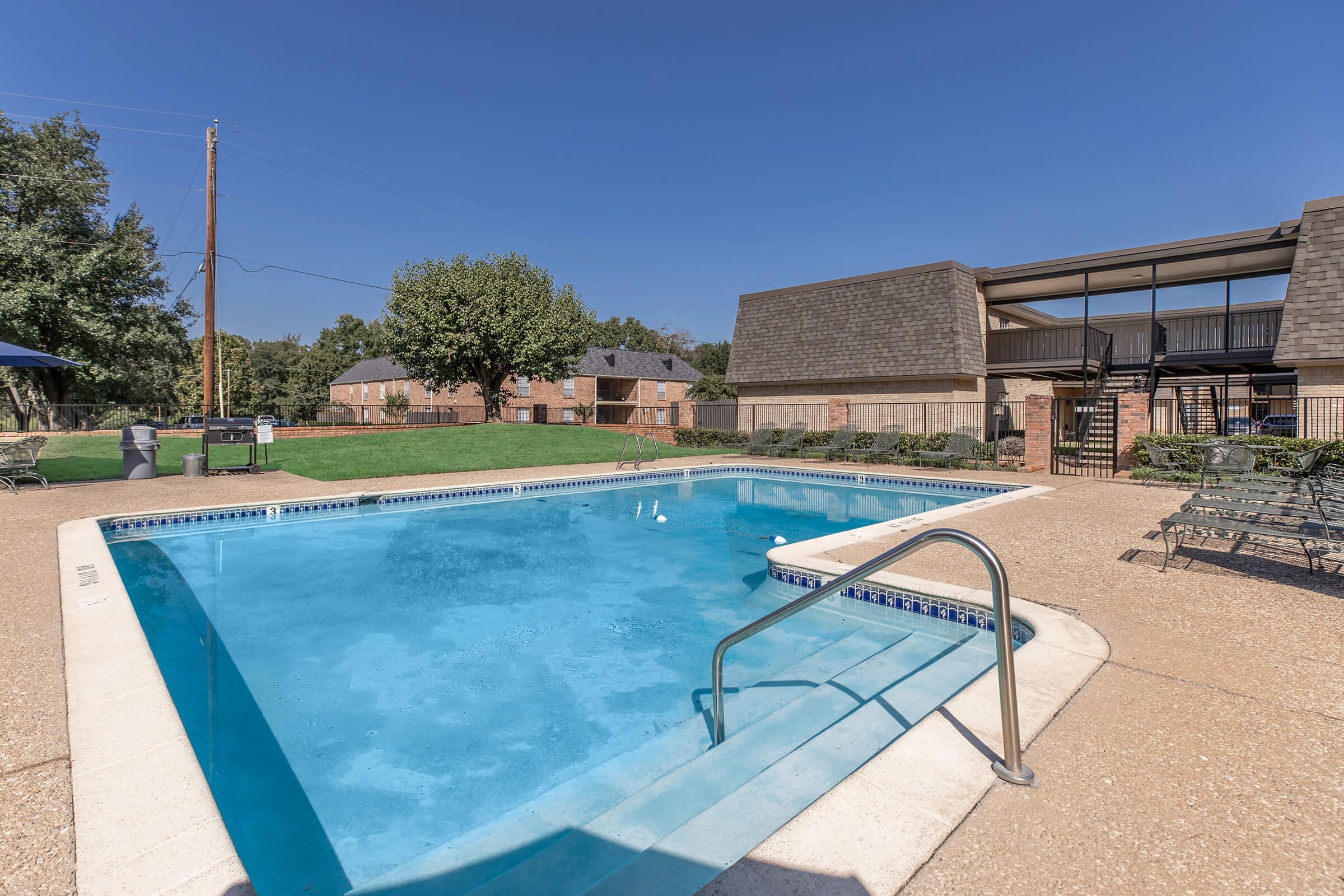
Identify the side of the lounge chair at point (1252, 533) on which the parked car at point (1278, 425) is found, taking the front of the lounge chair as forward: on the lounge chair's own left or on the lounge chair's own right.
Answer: on the lounge chair's own right

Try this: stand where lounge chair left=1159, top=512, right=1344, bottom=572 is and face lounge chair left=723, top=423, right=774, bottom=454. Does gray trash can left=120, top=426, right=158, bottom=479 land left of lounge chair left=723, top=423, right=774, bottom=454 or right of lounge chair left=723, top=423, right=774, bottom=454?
left

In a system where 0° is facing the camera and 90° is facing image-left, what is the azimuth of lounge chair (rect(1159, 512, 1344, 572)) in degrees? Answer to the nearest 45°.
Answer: approximately 90°

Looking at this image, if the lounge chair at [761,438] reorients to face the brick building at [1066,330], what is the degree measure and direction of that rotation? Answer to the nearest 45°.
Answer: approximately 180°

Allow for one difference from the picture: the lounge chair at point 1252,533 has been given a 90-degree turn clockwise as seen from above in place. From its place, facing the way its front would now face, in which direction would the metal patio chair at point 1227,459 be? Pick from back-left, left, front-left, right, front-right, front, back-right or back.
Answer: front

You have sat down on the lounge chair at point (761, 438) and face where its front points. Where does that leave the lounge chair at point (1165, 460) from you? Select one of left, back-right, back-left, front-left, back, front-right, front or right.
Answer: back-left

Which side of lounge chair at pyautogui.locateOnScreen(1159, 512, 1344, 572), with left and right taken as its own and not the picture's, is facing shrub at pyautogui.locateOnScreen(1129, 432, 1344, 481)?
right

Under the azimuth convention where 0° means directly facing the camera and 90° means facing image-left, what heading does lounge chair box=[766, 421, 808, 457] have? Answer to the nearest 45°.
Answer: approximately 45°

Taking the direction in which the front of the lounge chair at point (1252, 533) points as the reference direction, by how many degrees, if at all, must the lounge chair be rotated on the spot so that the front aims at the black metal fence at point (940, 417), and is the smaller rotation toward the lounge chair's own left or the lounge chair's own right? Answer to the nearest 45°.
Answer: approximately 45° to the lounge chair's own right
